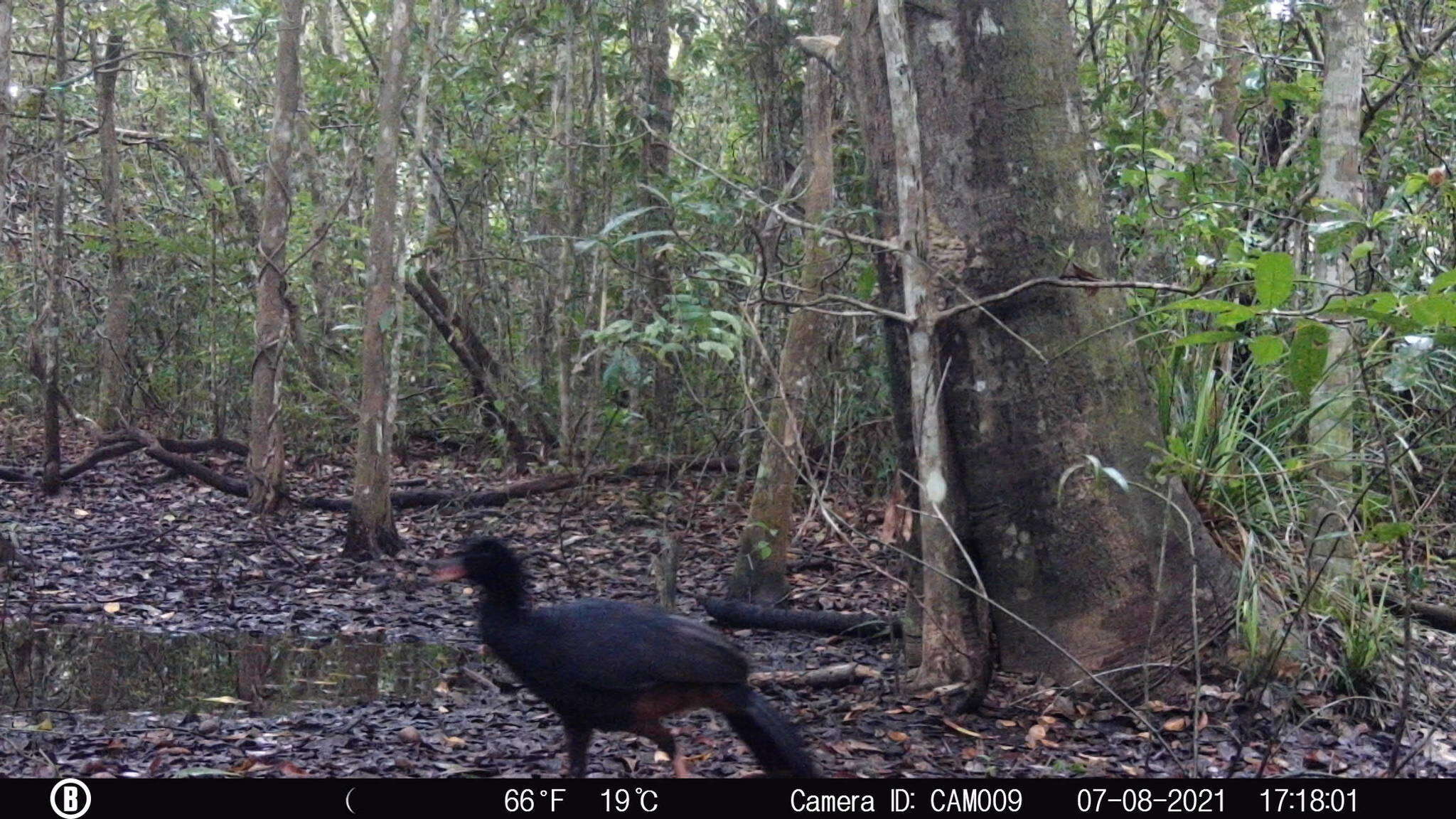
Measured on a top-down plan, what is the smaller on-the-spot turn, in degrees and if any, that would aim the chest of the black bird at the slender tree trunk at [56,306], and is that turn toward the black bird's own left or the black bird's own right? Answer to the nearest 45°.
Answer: approximately 45° to the black bird's own right

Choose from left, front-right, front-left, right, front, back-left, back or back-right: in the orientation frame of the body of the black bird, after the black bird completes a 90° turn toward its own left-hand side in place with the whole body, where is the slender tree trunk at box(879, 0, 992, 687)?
back-left

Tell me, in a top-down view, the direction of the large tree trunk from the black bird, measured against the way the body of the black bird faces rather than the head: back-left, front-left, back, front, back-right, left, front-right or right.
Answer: back-right

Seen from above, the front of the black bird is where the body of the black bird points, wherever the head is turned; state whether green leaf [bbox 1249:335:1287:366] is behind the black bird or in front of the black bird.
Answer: behind

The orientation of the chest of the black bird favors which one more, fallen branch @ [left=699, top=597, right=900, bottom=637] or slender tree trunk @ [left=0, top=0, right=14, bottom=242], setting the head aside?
the slender tree trunk

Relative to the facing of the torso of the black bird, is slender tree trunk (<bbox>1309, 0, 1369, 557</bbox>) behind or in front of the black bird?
behind

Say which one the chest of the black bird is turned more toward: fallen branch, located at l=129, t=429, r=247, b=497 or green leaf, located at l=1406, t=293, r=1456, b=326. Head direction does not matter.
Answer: the fallen branch

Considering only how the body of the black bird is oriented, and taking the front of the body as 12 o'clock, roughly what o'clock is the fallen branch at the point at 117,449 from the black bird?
The fallen branch is roughly at 2 o'clock from the black bird.

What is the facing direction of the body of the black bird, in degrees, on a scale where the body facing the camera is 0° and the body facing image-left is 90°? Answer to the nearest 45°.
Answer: approximately 90°

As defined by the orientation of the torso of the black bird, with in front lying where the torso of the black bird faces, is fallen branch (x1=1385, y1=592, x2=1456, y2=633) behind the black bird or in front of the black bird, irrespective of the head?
behind

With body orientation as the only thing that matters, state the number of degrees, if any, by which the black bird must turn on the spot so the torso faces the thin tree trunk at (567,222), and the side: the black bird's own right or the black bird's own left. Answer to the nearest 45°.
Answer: approximately 90° to the black bird's own right

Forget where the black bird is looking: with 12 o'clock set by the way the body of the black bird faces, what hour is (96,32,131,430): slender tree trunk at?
The slender tree trunk is roughly at 2 o'clock from the black bird.

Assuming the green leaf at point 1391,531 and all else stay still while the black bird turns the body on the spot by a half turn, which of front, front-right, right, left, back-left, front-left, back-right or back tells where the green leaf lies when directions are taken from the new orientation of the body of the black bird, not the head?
front

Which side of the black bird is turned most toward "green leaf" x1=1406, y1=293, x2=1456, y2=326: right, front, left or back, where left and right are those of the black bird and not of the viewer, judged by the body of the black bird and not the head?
back
